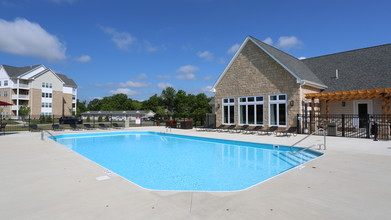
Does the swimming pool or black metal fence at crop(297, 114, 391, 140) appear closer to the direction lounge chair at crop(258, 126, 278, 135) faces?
the swimming pool

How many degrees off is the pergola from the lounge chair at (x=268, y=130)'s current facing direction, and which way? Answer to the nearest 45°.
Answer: approximately 135° to its left

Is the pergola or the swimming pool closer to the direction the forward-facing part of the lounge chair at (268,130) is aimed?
the swimming pool

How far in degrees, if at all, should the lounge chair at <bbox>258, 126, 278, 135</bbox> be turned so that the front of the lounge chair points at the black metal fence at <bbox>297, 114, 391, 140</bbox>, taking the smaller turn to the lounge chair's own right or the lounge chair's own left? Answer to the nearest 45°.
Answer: approximately 135° to the lounge chair's own left

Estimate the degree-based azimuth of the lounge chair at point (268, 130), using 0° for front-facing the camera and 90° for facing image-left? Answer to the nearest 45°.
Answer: approximately 45°
